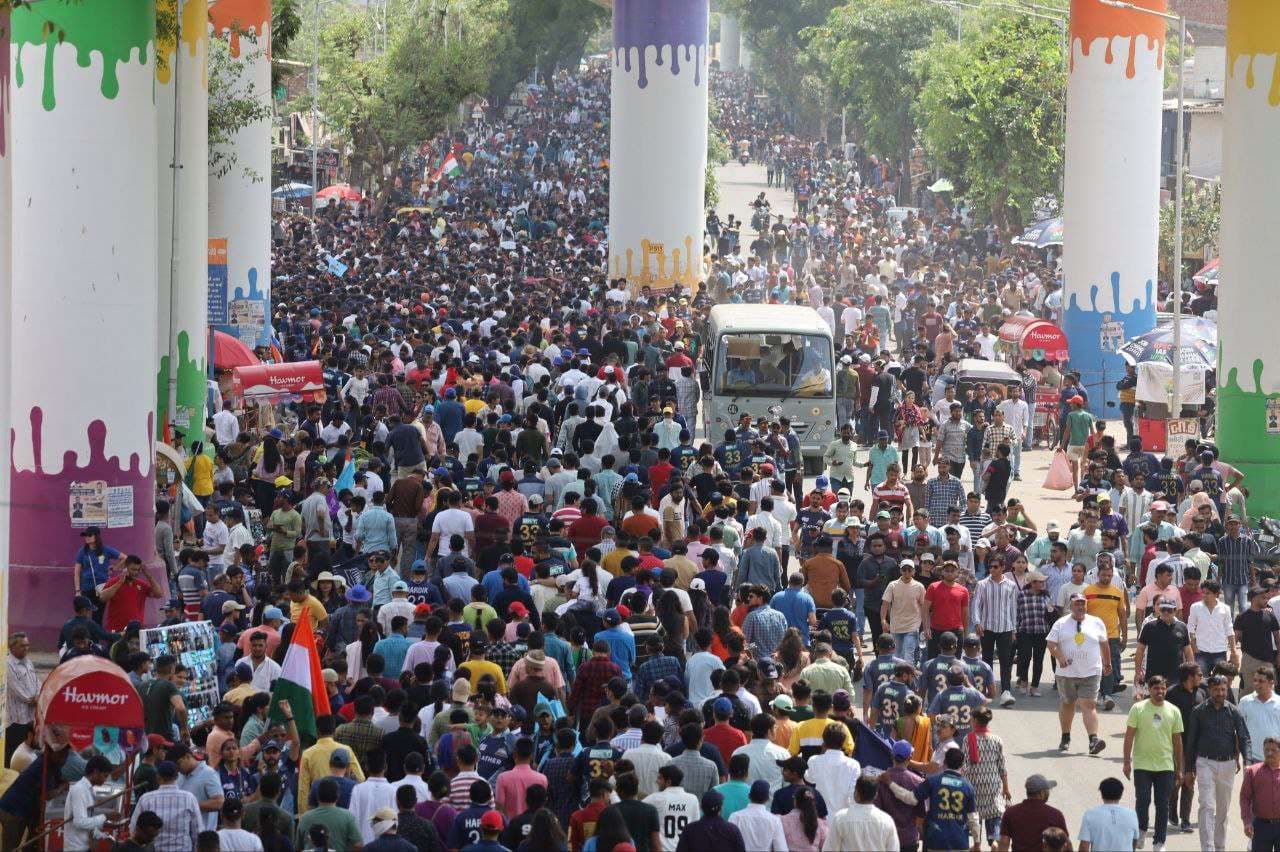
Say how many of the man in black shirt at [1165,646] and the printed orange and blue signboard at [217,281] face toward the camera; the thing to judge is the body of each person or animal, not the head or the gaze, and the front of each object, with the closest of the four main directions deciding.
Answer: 2

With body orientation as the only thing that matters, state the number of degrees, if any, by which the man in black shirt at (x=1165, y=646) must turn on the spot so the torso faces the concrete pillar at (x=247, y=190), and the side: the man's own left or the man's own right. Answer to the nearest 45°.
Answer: approximately 135° to the man's own right

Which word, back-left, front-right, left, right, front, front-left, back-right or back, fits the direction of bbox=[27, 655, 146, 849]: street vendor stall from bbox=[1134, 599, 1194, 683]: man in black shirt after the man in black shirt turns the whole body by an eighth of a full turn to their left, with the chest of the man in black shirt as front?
right

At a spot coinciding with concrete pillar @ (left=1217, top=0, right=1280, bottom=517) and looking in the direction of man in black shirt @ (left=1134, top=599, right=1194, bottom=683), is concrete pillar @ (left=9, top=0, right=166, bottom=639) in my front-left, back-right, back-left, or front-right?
front-right

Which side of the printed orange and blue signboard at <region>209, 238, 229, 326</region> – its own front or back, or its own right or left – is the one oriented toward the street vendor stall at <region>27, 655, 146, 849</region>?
front

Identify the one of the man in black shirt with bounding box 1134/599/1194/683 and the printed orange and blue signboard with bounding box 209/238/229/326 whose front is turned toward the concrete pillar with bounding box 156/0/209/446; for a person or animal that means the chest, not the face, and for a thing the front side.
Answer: the printed orange and blue signboard

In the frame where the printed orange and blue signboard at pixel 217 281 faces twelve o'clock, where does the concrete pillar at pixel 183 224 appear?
The concrete pillar is roughly at 12 o'clock from the printed orange and blue signboard.

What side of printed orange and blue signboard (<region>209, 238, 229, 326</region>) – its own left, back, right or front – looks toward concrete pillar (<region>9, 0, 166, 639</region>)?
front

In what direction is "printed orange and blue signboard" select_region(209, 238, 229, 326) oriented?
toward the camera

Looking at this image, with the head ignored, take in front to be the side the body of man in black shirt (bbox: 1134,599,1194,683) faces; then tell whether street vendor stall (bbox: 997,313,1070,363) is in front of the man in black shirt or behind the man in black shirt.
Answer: behind

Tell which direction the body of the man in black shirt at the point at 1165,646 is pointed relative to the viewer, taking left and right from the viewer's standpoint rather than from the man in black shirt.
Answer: facing the viewer

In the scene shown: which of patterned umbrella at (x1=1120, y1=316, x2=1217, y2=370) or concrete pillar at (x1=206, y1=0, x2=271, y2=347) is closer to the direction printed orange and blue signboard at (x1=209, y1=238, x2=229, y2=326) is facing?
the patterned umbrella

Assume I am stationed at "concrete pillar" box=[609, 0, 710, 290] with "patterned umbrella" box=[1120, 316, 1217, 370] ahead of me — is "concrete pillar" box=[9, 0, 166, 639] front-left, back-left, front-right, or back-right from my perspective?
front-right

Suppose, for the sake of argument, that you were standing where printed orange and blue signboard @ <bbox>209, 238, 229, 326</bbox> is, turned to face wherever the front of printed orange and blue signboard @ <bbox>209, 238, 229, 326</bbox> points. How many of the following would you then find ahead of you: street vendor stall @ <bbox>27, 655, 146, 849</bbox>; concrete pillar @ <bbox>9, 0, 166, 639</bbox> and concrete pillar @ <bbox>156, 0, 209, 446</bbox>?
3

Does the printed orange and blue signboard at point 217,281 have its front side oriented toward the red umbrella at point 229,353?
yes

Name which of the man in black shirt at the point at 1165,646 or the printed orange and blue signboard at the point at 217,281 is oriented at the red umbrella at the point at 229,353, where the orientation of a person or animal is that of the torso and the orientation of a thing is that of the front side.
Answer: the printed orange and blue signboard
